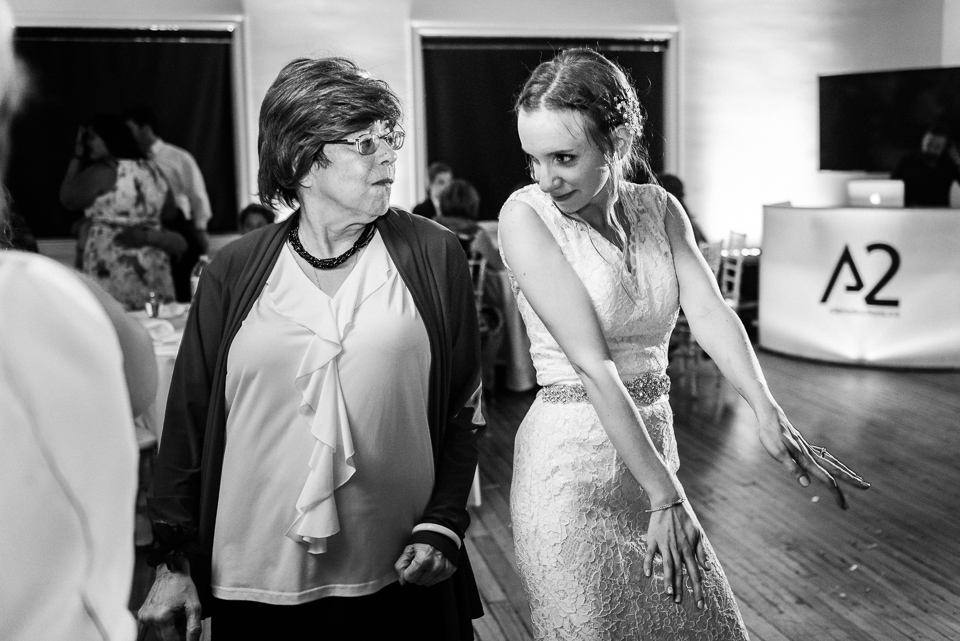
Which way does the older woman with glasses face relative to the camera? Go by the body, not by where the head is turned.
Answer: toward the camera

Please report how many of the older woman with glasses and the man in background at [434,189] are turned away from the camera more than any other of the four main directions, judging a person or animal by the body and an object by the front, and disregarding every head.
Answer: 0

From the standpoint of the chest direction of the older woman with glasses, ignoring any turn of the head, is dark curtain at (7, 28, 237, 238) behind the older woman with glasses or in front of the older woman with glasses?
behind

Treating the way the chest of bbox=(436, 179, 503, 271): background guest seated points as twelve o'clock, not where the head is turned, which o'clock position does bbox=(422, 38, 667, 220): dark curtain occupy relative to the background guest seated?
The dark curtain is roughly at 12 o'clock from the background guest seated.

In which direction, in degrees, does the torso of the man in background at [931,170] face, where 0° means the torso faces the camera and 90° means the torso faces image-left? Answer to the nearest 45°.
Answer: approximately 0°

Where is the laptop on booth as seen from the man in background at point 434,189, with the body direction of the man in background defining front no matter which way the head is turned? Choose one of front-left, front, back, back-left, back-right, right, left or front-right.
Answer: front-left

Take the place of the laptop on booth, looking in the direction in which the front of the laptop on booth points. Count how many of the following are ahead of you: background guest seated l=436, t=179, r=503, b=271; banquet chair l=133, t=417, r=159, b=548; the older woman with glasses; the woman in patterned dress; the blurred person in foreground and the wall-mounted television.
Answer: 1

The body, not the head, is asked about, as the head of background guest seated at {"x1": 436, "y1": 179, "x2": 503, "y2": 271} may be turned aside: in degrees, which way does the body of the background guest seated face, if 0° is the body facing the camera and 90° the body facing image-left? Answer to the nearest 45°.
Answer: approximately 180°

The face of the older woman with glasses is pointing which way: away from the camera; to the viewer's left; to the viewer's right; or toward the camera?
to the viewer's right

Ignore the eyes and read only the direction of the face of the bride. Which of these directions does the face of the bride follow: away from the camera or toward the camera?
toward the camera

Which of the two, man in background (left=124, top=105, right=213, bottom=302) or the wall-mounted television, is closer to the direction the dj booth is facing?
the man in background

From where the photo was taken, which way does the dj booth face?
toward the camera

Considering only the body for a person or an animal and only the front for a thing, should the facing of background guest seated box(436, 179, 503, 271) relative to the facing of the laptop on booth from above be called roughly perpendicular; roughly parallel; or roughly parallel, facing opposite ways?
roughly parallel

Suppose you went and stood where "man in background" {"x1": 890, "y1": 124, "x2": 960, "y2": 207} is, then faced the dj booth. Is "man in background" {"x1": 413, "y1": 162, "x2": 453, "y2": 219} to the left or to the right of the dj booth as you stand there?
right

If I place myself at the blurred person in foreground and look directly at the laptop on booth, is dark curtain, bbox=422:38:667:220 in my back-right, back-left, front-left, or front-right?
front-left

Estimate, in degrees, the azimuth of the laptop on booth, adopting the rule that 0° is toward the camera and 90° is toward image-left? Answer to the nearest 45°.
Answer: approximately 180°
